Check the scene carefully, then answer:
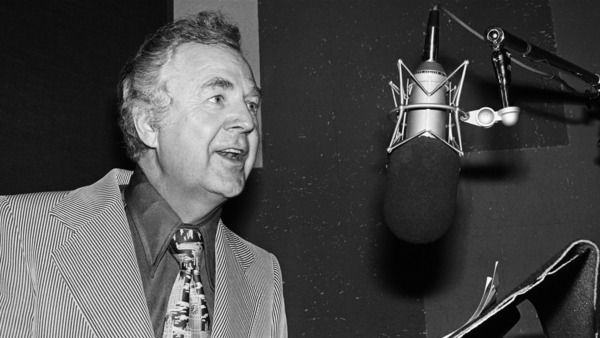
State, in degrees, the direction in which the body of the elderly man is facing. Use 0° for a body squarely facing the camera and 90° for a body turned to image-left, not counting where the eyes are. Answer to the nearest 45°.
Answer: approximately 315°
